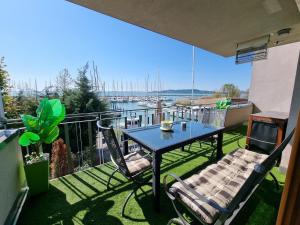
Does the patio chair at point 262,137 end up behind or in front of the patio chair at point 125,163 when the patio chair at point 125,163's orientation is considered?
in front

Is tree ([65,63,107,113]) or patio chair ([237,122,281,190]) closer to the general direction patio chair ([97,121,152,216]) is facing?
the patio chair

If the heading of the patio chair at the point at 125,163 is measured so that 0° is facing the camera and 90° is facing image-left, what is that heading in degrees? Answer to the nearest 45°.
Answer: approximately 225°

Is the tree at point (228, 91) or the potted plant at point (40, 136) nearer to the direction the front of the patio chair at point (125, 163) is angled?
the tree

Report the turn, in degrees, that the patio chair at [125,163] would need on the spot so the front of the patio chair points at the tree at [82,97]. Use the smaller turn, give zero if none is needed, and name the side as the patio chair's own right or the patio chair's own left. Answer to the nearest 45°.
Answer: approximately 45° to the patio chair's own left

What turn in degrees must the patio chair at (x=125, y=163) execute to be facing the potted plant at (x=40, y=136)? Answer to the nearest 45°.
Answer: approximately 135° to its left

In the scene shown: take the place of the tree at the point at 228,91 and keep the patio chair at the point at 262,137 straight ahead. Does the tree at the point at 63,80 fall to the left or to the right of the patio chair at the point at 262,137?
right

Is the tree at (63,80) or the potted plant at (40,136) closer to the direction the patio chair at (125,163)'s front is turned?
the tree

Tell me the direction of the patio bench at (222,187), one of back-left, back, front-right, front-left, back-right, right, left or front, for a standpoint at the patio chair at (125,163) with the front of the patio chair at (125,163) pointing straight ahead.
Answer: right

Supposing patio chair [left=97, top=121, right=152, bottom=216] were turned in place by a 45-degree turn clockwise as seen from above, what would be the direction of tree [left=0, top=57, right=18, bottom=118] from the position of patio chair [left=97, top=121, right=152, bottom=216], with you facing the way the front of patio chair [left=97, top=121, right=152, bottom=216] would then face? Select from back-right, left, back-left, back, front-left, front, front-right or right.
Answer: back-left

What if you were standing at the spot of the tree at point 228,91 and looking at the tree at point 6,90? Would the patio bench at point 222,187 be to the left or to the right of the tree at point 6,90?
left

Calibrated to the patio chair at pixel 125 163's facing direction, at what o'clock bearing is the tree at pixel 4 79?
The tree is roughly at 9 o'clock from the patio chair.

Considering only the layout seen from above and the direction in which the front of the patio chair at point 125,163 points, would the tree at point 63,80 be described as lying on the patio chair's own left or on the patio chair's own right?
on the patio chair's own left
